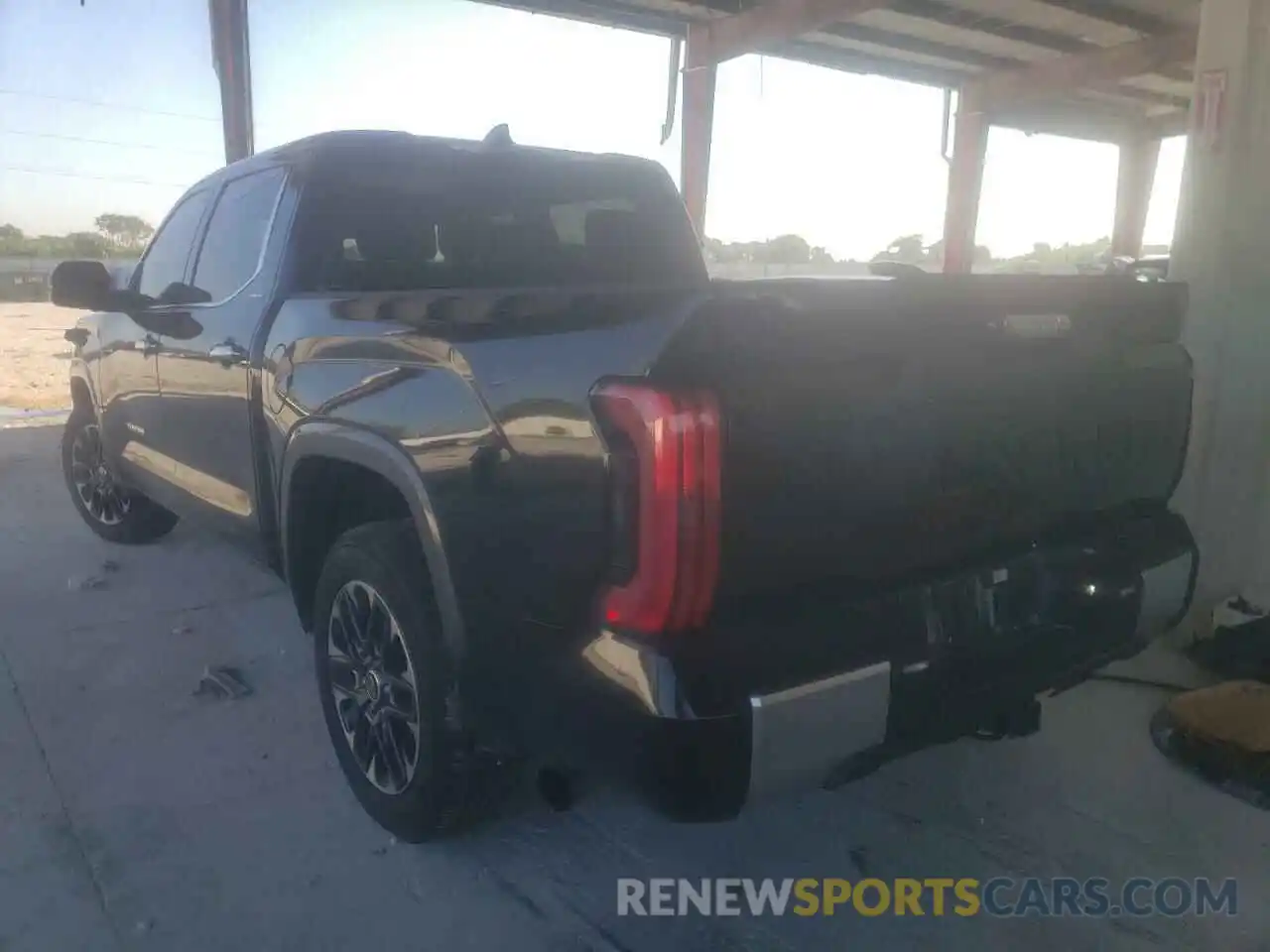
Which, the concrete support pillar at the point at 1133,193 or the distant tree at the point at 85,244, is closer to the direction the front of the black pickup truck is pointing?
the distant tree

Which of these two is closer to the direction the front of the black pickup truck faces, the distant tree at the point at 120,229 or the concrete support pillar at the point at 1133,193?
the distant tree

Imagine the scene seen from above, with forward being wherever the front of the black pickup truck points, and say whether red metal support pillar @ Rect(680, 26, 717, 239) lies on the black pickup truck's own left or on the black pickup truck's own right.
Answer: on the black pickup truck's own right

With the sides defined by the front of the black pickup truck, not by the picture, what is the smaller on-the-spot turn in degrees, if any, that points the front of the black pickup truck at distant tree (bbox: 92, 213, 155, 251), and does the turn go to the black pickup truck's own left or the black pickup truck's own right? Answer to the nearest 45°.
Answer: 0° — it already faces it

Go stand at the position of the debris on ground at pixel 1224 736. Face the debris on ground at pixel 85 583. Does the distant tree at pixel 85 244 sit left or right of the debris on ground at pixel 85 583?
right

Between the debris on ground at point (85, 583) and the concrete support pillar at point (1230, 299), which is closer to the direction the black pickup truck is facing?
the debris on ground

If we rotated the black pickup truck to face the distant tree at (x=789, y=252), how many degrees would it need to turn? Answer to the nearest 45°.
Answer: approximately 45° to its right

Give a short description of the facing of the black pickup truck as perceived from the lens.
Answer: facing away from the viewer and to the left of the viewer

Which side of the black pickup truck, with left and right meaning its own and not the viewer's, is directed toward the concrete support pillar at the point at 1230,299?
right
